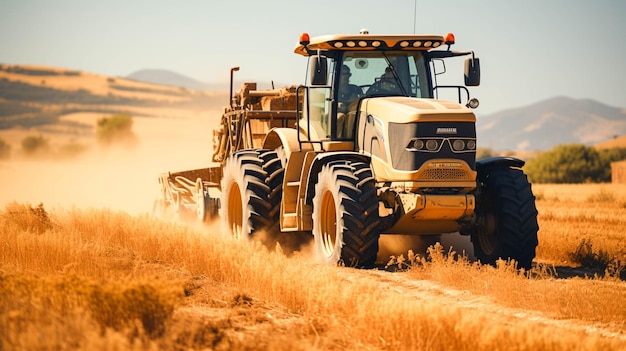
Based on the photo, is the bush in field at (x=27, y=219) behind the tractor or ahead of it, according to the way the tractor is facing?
behind

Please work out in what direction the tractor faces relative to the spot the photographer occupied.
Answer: facing the viewer and to the right of the viewer
